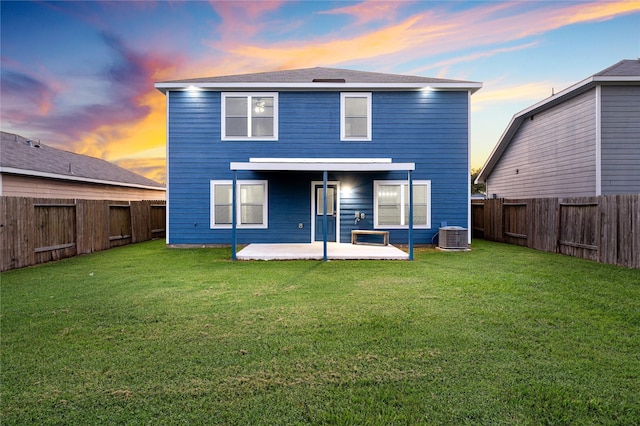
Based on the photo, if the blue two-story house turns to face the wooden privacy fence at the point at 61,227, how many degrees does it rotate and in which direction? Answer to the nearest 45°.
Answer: approximately 90° to its left

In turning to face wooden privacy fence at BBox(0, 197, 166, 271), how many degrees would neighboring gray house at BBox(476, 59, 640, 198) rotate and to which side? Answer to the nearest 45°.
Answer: approximately 135° to its left

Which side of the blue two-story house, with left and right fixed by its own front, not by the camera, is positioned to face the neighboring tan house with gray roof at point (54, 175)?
left

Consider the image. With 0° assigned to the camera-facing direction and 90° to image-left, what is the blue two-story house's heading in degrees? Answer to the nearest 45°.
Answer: approximately 180°

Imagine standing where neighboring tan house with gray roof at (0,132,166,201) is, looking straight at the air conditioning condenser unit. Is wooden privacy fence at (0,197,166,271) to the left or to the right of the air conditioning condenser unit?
right

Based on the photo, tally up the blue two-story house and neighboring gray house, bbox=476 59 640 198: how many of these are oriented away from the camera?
2

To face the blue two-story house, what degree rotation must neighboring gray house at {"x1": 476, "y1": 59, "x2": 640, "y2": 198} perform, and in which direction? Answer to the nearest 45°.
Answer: approximately 135° to its left

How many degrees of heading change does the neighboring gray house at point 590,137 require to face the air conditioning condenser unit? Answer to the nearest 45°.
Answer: approximately 135° to its left

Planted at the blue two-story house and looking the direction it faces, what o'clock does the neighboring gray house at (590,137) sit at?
The neighboring gray house is roughly at 3 o'clock from the blue two-story house.

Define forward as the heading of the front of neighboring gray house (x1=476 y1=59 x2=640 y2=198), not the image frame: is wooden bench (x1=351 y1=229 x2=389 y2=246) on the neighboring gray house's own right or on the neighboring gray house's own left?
on the neighboring gray house's own left

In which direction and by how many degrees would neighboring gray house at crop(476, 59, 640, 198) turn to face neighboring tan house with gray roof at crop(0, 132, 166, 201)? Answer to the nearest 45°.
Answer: approximately 135° to its left

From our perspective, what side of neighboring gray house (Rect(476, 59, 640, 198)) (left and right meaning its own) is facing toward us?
back

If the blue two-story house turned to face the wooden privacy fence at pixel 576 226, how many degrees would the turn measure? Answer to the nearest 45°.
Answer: approximately 90° to its right

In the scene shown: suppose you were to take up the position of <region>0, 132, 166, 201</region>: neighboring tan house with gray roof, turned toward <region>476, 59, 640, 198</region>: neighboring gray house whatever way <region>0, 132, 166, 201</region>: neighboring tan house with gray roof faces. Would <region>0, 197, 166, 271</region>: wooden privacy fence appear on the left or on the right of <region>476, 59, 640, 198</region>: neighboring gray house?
right
